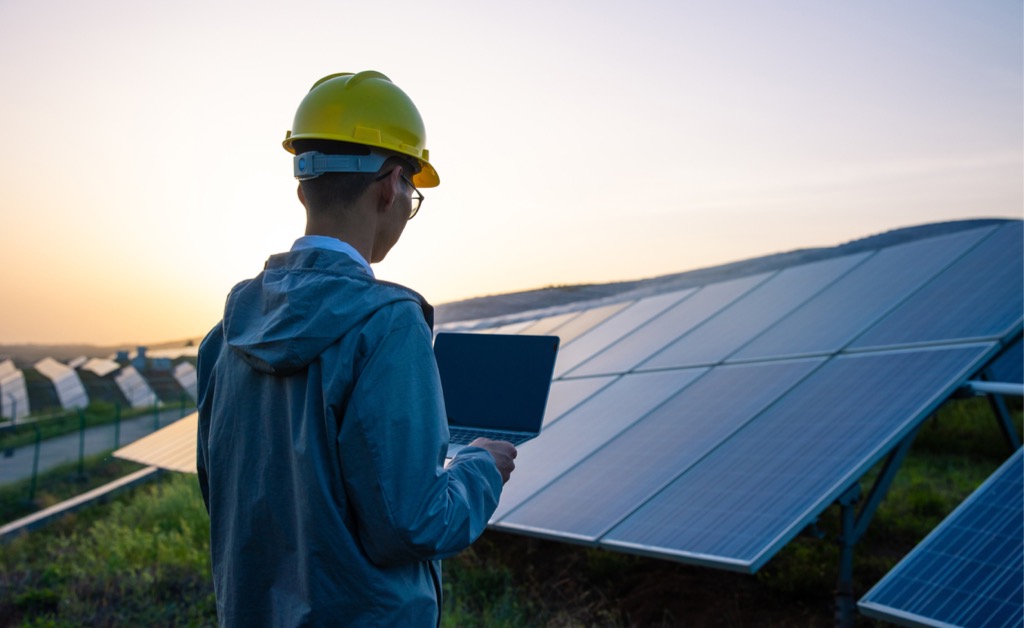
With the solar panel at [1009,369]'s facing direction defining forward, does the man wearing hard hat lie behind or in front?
in front

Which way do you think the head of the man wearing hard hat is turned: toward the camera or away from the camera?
away from the camera

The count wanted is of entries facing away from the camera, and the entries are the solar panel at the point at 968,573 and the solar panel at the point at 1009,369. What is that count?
0

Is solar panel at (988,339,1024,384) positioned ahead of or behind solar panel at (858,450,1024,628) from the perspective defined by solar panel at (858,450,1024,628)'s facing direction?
behind

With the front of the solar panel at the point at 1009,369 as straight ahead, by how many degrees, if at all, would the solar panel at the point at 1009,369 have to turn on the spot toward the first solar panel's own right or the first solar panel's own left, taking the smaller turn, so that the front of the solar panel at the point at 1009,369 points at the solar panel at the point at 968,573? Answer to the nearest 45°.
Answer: approximately 45° to the first solar panel's own left

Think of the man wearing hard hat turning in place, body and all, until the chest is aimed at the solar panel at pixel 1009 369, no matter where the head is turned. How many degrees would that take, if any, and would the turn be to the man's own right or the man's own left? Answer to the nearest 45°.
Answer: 0° — they already face it

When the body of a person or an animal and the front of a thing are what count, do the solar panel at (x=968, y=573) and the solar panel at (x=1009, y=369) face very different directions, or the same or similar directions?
same or similar directions

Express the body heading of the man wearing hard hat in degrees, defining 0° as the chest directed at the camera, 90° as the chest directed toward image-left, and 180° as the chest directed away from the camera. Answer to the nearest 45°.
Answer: approximately 225°

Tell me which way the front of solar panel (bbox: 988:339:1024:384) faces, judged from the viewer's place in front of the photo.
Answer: facing the viewer and to the left of the viewer
